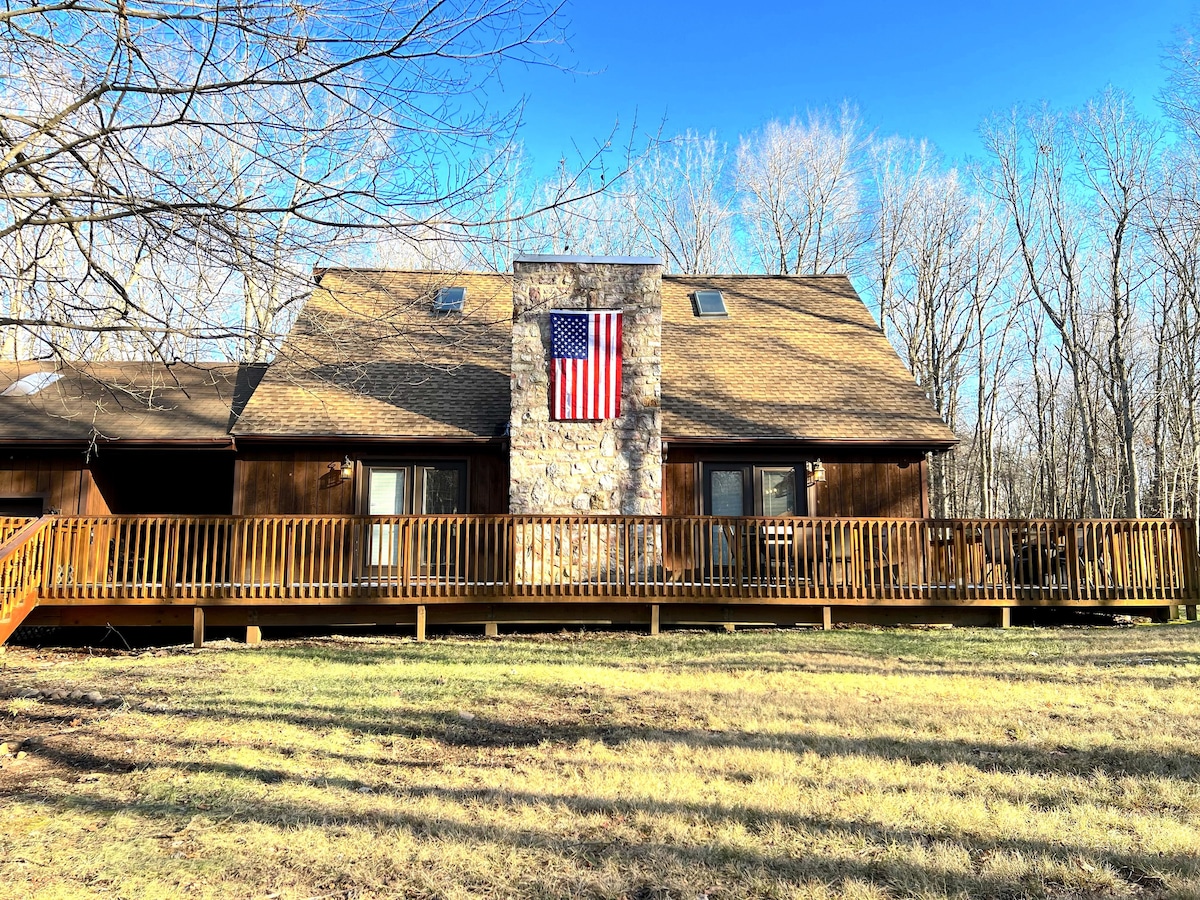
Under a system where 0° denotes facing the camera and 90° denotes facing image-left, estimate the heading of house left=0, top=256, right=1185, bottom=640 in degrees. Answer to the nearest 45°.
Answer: approximately 0°
